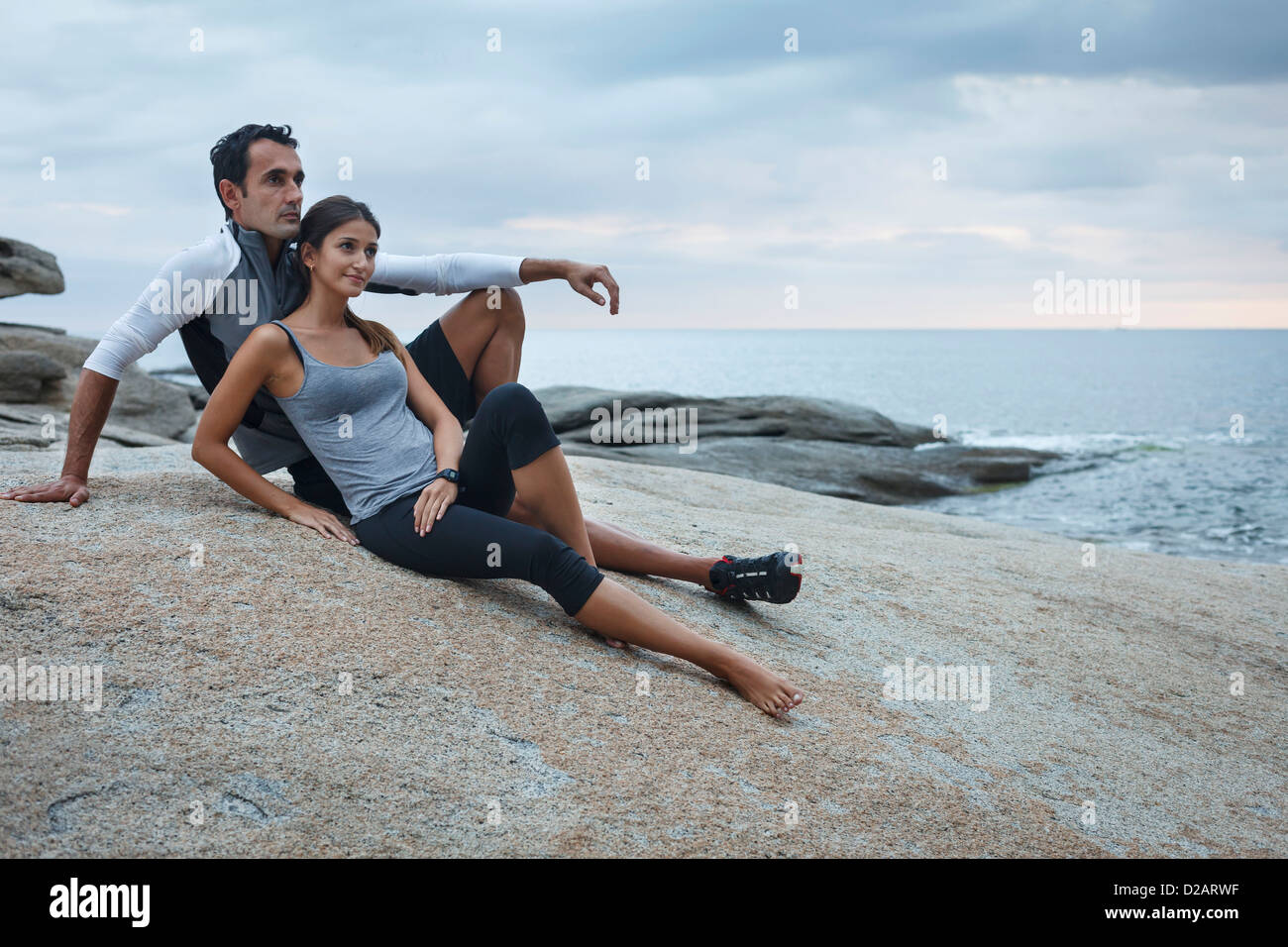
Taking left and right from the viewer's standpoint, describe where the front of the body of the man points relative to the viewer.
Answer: facing the viewer and to the right of the viewer

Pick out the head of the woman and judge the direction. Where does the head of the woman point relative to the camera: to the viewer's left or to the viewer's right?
to the viewer's right

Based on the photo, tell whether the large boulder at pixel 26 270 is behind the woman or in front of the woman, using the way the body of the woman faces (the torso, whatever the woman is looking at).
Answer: behind

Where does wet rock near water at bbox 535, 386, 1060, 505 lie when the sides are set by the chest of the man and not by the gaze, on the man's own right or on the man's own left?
on the man's own left

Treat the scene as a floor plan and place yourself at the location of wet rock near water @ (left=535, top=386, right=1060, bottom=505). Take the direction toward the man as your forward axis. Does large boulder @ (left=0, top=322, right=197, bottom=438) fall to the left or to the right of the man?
right

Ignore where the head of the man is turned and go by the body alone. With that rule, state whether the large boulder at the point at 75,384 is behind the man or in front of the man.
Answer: behind

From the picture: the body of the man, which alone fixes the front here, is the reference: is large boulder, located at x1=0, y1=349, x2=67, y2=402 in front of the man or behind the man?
behind
